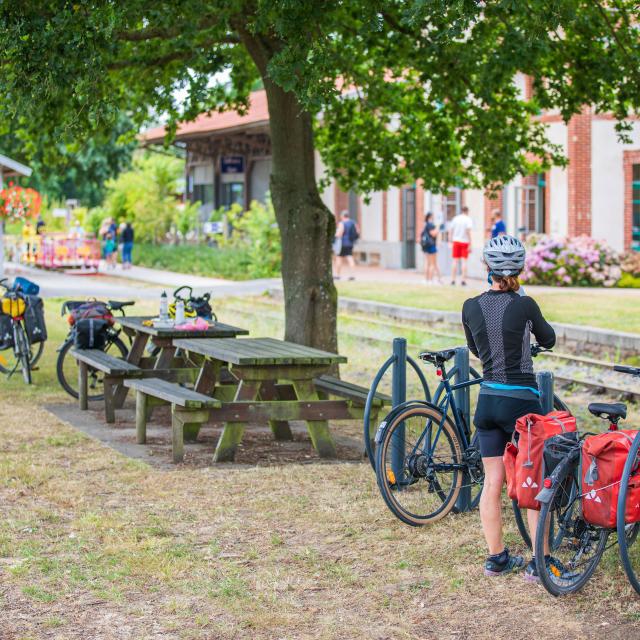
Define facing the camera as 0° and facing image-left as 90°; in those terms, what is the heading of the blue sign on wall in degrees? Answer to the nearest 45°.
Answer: approximately 0°

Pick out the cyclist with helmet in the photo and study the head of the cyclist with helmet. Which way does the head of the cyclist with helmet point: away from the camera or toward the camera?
away from the camera

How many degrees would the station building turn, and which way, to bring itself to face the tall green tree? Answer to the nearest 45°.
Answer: approximately 45° to its left

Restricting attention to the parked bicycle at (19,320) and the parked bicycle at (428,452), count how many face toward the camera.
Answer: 1

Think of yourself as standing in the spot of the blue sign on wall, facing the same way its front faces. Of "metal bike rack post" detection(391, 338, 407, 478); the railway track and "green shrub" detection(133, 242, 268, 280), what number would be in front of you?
3

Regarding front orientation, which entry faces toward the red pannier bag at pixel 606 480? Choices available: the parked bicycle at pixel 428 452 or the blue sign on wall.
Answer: the blue sign on wall

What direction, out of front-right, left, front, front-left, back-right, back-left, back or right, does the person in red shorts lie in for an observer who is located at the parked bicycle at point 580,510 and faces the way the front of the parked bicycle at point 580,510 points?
front-left

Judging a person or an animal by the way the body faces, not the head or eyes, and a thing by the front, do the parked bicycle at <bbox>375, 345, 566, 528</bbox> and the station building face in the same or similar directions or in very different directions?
very different directions

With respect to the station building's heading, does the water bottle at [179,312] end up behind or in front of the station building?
in front
